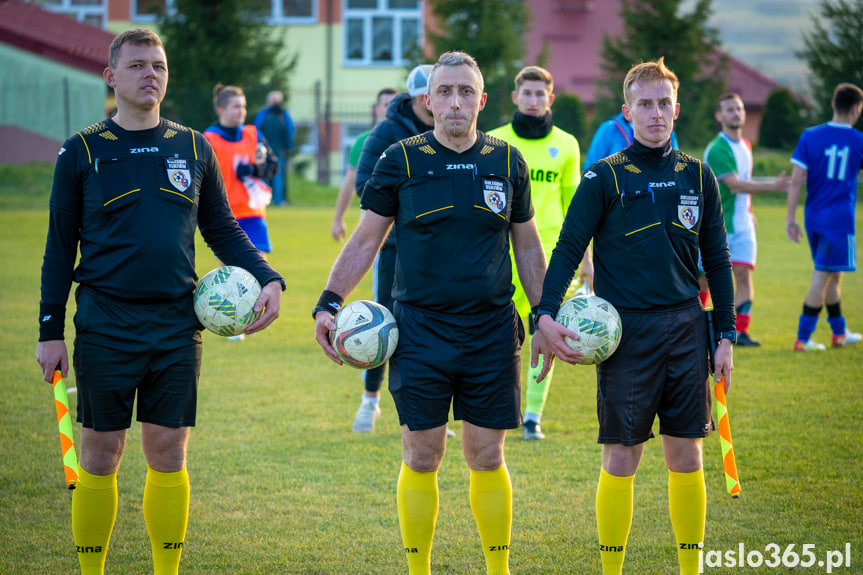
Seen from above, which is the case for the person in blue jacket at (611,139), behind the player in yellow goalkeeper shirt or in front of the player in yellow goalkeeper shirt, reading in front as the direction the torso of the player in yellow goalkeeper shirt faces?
behind

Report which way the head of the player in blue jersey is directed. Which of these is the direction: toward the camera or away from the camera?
away from the camera

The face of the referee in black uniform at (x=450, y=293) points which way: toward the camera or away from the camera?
toward the camera

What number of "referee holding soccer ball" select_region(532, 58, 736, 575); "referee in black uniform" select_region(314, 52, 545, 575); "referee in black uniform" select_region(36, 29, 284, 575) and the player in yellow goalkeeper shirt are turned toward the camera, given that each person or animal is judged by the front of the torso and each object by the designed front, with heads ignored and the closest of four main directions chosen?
4

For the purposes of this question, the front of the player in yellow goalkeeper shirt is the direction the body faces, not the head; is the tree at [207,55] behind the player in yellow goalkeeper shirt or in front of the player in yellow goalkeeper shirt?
behind

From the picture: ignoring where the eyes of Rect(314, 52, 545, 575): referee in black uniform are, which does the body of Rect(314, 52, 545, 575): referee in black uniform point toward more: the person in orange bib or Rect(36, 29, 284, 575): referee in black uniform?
the referee in black uniform

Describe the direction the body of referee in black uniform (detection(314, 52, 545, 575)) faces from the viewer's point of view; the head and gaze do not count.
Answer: toward the camera

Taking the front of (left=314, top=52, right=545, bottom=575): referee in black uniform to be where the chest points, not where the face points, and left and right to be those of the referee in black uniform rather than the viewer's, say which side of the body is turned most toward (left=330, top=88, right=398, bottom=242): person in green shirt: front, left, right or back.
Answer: back

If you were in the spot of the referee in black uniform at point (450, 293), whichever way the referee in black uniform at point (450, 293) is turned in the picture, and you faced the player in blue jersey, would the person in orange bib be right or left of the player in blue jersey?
left

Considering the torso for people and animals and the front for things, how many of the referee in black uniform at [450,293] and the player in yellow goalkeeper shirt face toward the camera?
2

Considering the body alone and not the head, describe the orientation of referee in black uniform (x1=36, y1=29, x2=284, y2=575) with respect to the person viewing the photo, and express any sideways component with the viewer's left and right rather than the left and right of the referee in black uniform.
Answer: facing the viewer

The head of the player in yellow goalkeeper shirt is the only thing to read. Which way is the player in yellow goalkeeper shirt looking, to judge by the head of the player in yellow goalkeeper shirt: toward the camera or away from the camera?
toward the camera

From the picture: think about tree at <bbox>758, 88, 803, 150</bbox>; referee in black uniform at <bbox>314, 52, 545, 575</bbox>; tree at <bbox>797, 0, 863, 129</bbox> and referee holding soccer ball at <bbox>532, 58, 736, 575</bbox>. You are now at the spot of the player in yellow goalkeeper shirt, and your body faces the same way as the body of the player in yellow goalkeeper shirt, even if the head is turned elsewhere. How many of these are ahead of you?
2

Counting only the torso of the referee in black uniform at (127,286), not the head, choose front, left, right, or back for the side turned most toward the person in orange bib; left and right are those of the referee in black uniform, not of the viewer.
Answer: back

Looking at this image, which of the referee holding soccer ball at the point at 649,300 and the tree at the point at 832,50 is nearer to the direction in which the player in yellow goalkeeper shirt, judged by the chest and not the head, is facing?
the referee holding soccer ball
